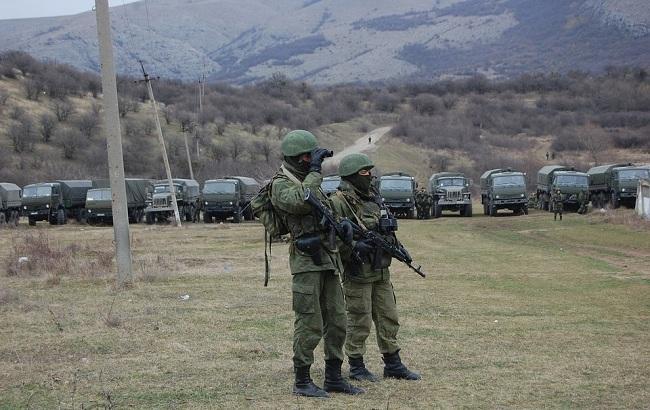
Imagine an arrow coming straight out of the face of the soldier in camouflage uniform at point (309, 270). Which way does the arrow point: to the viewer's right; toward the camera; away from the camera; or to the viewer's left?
to the viewer's right

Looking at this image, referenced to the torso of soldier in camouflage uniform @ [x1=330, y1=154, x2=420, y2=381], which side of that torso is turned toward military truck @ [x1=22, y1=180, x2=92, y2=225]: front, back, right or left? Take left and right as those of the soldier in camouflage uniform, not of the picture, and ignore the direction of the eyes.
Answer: back

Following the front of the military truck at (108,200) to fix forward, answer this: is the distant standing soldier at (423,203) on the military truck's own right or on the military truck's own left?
on the military truck's own left

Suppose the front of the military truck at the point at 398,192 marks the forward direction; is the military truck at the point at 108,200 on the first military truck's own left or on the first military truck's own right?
on the first military truck's own right

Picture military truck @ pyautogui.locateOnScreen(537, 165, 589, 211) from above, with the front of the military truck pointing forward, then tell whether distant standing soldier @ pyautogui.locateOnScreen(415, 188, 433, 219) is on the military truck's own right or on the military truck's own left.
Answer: on the military truck's own right

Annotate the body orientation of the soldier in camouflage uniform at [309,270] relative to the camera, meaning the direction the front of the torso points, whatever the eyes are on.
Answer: to the viewer's right

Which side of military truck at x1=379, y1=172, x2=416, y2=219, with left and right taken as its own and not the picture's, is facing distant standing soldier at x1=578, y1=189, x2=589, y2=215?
left

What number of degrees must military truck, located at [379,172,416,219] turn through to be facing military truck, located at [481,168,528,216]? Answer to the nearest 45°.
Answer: approximately 90° to its left

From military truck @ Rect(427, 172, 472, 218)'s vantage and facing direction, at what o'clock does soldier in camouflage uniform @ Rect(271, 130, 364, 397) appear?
The soldier in camouflage uniform is roughly at 12 o'clock from the military truck.
